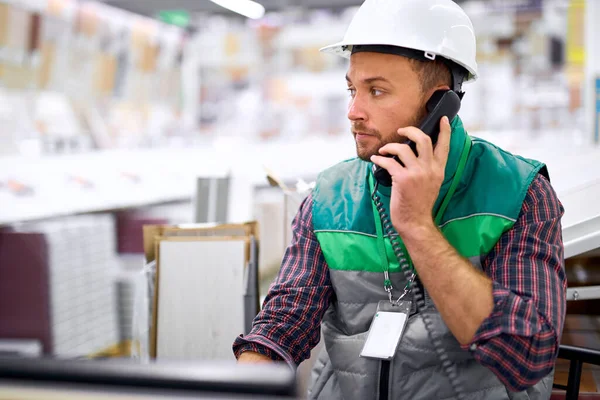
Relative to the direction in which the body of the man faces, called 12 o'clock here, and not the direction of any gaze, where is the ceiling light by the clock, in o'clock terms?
The ceiling light is roughly at 4 o'clock from the man.

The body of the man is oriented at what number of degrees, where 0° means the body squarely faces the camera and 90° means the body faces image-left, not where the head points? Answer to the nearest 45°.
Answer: approximately 45°
